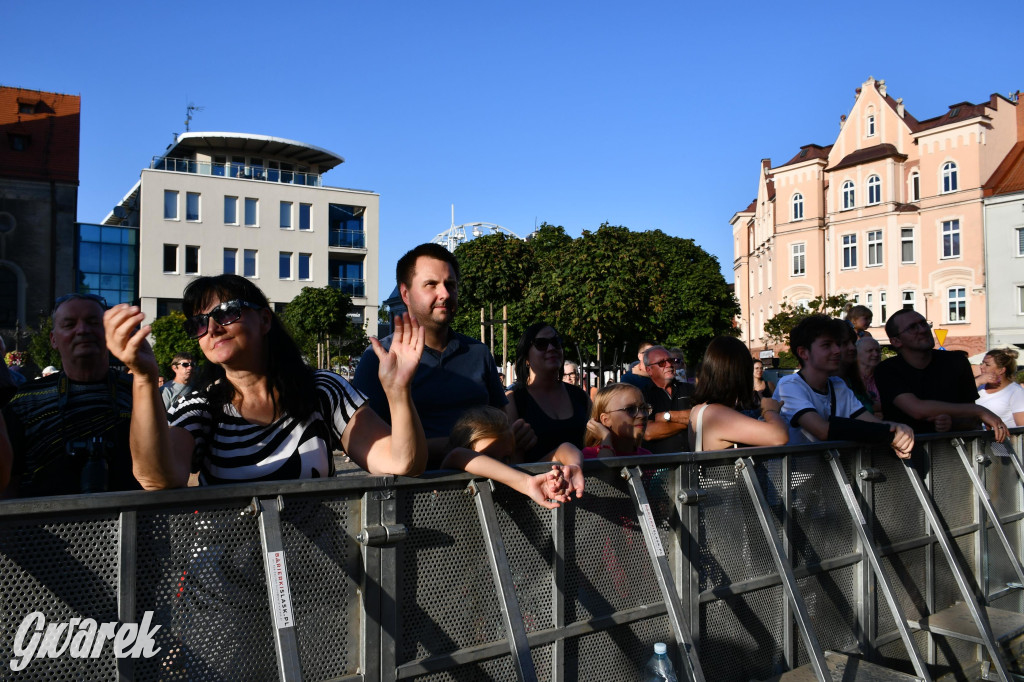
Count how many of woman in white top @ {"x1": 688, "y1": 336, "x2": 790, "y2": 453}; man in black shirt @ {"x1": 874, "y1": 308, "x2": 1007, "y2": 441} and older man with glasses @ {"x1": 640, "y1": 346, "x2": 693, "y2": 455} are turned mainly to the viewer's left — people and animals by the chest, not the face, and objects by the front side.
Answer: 0

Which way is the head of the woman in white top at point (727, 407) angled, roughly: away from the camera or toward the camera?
away from the camera

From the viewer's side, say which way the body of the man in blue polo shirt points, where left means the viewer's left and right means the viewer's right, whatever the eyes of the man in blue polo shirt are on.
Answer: facing the viewer and to the right of the viewer

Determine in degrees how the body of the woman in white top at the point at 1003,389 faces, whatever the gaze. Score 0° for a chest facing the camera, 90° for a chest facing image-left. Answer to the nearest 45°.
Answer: approximately 45°

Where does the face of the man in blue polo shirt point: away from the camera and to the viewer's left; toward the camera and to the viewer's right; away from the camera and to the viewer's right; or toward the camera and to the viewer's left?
toward the camera and to the viewer's right

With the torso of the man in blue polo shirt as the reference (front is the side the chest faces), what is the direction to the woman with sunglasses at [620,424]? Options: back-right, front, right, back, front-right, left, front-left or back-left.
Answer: left

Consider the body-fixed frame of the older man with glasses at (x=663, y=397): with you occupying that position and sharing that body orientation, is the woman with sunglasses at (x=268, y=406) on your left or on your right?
on your right

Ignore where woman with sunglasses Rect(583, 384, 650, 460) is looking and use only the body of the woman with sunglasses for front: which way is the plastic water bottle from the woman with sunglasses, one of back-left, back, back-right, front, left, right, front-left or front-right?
front-right

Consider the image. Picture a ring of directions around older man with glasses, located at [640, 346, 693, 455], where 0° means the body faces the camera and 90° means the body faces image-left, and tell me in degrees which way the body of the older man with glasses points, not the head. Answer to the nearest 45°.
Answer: approximately 315°

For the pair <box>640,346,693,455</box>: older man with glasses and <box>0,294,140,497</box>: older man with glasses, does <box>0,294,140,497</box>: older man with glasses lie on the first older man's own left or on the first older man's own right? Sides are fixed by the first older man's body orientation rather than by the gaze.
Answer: on the first older man's own right
